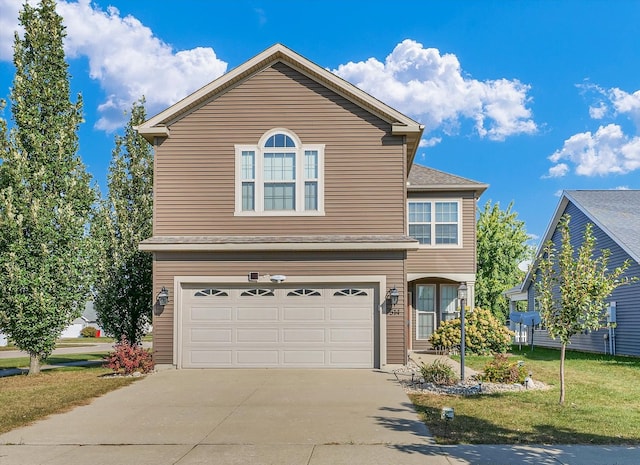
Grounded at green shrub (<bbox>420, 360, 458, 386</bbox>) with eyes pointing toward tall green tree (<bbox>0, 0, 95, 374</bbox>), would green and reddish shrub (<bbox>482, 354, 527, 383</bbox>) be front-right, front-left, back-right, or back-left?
back-right

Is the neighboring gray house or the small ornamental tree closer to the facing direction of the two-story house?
the small ornamental tree

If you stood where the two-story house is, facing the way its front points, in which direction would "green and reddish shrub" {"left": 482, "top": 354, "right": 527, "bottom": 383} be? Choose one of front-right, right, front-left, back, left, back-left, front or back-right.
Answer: front-left

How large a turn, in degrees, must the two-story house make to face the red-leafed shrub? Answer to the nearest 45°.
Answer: approximately 90° to its right

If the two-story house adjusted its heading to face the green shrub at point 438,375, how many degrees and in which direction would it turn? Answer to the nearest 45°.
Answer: approximately 45° to its left

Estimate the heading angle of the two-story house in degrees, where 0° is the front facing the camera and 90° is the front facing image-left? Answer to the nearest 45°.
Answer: approximately 0°

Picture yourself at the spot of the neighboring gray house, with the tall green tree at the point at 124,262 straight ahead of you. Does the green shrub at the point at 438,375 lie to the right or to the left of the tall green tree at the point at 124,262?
left

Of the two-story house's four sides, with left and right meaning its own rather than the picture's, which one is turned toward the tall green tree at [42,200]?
right

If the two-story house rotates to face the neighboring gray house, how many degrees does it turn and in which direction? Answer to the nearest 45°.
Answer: approximately 135° to its left
